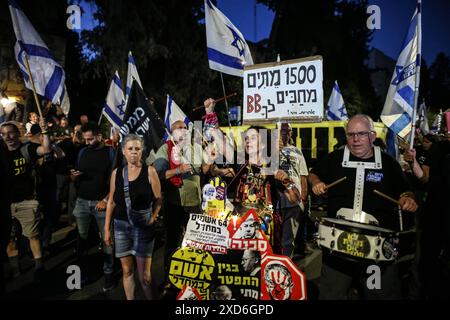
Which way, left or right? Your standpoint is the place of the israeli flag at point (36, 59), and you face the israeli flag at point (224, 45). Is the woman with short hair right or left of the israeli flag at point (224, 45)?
right

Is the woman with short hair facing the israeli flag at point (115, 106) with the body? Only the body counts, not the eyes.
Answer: no

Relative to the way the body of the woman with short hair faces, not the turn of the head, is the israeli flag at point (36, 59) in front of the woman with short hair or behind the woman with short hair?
behind

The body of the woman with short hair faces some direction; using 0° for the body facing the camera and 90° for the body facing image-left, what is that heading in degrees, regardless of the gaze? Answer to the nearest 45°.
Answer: approximately 0°

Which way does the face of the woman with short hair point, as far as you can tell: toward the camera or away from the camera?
toward the camera
